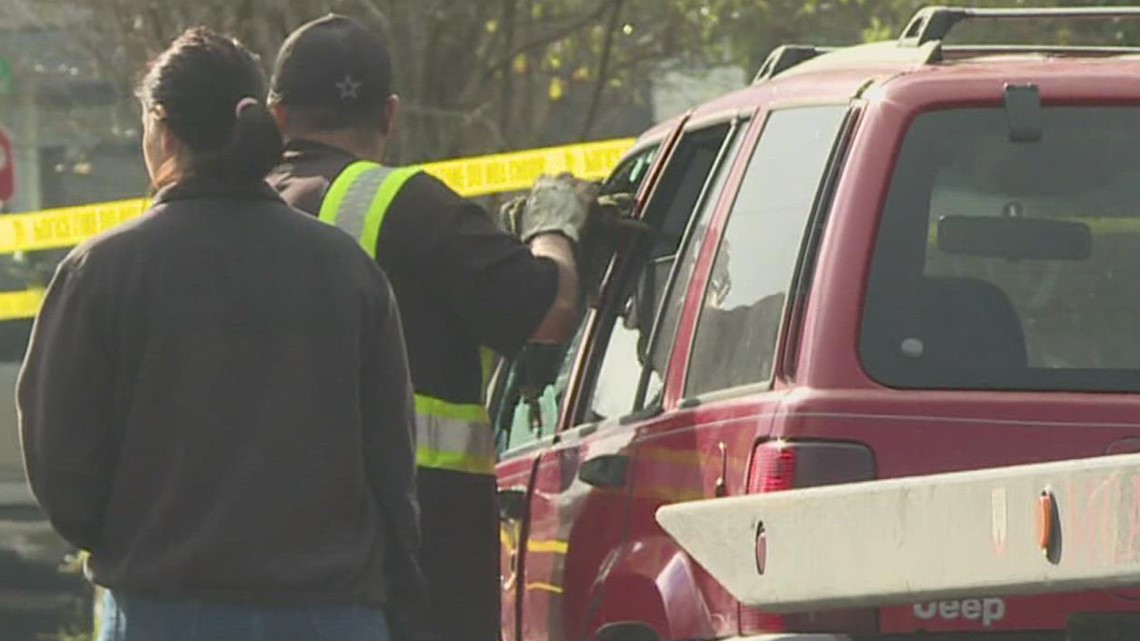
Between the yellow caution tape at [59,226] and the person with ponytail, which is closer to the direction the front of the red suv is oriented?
the yellow caution tape

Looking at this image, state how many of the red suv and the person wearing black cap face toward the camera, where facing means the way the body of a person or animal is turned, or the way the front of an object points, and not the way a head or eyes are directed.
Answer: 0

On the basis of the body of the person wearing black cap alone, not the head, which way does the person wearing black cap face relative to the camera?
away from the camera

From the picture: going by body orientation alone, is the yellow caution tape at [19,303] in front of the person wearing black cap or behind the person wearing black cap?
in front

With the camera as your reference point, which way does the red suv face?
facing away from the viewer and to the left of the viewer

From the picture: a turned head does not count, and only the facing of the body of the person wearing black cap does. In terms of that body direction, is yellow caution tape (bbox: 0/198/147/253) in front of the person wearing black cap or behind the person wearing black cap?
in front

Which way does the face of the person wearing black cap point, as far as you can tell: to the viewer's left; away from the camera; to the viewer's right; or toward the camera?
away from the camera
